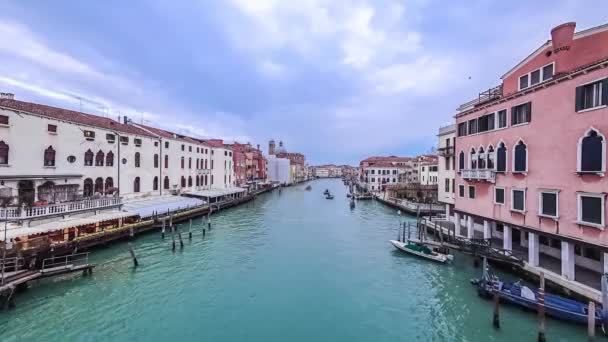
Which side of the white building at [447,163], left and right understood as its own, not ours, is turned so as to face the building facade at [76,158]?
front

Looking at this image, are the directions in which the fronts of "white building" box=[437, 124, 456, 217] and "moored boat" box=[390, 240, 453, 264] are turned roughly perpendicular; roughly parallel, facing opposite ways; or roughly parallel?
roughly perpendicular

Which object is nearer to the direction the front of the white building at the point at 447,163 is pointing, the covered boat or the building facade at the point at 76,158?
the building facade

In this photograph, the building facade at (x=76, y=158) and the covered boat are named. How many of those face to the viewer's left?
0

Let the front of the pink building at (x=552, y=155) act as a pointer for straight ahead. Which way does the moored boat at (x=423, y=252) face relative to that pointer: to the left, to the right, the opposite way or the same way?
to the right

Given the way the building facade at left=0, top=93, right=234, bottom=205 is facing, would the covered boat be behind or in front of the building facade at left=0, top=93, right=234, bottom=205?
in front

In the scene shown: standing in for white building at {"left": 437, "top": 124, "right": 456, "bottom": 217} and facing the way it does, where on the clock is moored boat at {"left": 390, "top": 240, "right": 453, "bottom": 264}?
The moored boat is roughly at 11 o'clock from the white building.

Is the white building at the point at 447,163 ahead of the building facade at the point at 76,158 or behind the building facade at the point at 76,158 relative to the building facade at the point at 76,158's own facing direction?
ahead

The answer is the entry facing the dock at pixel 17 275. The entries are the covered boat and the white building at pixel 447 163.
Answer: the white building
